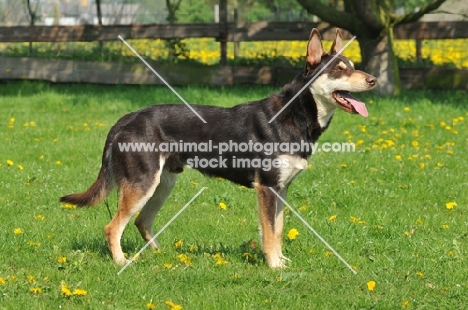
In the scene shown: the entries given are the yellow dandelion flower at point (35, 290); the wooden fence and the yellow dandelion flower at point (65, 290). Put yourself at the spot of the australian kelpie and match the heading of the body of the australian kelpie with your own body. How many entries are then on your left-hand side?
1

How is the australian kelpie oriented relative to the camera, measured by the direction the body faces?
to the viewer's right

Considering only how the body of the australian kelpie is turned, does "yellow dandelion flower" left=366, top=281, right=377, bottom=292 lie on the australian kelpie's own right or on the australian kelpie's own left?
on the australian kelpie's own right

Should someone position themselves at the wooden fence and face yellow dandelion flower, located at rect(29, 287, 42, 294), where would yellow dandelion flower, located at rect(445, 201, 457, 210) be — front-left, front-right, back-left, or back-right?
front-left

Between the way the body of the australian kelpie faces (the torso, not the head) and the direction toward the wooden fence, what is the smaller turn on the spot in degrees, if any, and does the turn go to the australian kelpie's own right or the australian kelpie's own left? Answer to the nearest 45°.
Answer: approximately 90° to the australian kelpie's own left

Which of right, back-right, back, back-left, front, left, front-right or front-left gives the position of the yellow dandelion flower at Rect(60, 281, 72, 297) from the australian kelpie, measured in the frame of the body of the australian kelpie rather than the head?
back-right

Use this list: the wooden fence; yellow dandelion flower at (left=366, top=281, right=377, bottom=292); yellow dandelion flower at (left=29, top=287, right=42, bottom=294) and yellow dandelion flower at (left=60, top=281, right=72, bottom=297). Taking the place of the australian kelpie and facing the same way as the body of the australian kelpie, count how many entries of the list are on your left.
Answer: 1

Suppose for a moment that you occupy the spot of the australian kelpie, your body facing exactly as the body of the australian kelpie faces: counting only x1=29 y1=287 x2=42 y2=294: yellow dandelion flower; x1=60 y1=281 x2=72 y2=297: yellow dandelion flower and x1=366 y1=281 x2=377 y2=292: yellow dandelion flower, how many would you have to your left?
0
